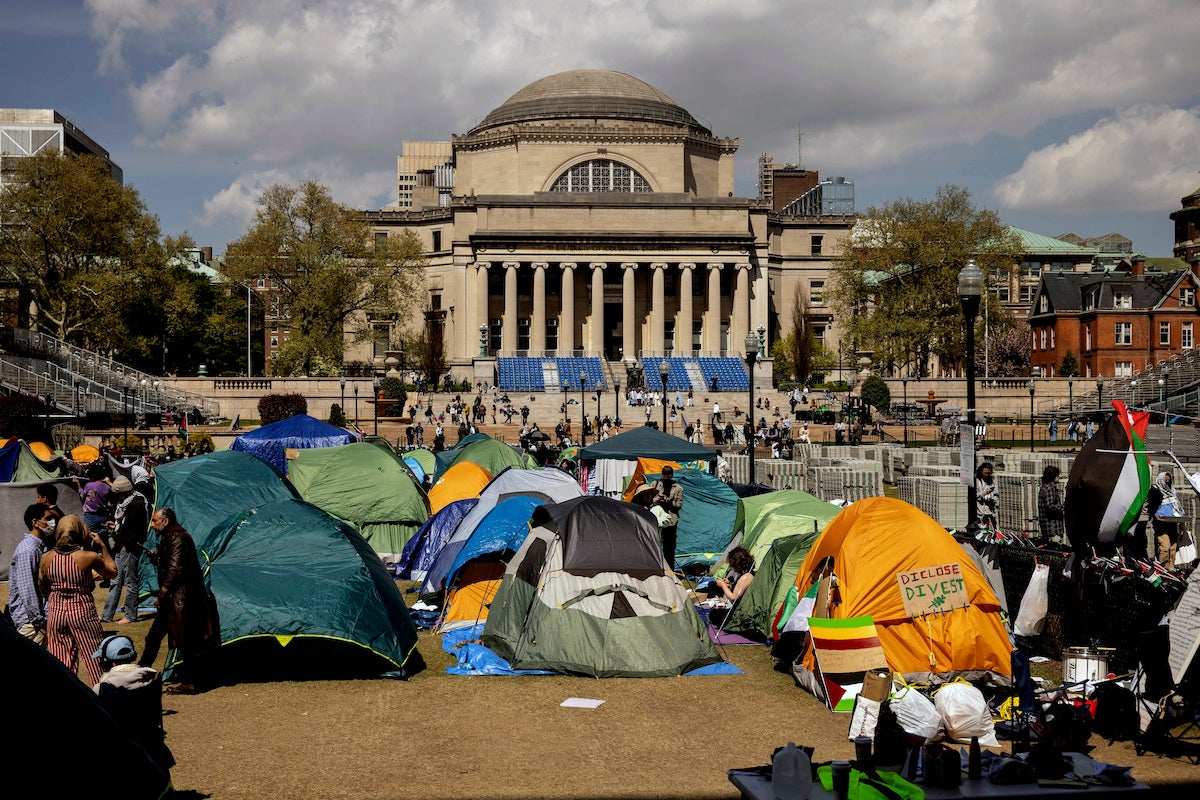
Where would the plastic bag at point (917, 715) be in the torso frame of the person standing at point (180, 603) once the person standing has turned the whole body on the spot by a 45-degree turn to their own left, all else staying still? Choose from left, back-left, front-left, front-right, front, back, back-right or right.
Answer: left

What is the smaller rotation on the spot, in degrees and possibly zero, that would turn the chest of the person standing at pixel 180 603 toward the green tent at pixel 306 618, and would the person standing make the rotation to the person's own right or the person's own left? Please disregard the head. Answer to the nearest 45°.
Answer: approximately 180°

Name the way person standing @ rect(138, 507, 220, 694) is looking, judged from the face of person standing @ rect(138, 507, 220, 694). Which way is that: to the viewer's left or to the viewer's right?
to the viewer's left

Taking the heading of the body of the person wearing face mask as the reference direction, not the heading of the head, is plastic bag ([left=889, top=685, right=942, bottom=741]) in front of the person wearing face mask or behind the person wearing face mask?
in front

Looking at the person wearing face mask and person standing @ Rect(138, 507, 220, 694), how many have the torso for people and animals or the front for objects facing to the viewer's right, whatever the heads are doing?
1

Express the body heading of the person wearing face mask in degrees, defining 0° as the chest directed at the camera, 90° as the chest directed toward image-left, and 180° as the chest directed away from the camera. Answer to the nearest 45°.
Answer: approximately 270°

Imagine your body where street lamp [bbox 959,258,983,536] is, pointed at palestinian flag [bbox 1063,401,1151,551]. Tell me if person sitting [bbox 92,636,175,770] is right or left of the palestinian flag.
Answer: right

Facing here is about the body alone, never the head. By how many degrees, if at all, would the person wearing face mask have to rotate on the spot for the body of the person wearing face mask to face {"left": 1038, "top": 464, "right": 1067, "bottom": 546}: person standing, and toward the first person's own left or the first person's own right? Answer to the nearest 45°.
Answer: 0° — they already face them

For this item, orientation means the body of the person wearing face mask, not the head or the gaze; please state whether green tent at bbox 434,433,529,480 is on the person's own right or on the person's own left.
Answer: on the person's own left
